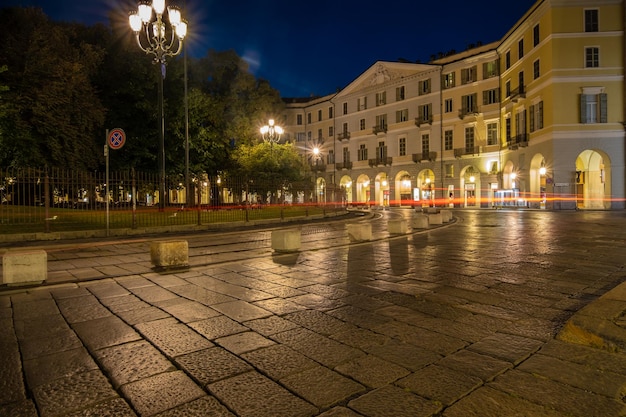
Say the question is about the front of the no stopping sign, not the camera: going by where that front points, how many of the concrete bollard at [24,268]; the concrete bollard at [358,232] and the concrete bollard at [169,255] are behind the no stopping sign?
0

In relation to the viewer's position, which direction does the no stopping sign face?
facing the viewer

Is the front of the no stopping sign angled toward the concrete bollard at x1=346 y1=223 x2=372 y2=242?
no

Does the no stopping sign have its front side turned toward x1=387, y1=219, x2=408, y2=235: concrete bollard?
no

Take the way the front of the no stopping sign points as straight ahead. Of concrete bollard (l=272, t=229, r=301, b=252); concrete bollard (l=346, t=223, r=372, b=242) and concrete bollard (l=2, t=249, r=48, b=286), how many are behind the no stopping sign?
0

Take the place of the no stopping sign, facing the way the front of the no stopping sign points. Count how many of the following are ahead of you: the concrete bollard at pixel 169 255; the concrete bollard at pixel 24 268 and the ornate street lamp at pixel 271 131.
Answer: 2

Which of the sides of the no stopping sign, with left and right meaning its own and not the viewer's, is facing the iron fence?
back

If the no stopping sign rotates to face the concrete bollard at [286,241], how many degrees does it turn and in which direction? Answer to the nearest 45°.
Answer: approximately 45° to its left

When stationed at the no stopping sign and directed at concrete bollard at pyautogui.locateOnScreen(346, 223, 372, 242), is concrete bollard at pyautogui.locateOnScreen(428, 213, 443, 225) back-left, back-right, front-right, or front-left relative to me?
front-left

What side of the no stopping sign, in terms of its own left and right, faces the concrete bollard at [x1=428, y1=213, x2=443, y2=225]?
left

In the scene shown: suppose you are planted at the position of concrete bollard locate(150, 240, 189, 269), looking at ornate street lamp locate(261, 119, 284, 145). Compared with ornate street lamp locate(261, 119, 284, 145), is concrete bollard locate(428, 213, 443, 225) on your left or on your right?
right

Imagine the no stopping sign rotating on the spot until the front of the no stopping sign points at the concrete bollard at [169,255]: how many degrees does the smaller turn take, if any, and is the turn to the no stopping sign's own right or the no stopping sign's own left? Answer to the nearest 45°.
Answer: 0° — it already faces it

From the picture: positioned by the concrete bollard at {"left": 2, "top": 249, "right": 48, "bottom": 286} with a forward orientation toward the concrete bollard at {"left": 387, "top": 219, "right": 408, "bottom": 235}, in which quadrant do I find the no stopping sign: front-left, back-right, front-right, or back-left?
front-left

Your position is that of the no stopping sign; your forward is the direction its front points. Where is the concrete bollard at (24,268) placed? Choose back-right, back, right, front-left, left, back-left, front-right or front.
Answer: front

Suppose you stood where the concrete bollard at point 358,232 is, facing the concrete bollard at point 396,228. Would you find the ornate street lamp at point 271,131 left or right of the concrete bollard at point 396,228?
left

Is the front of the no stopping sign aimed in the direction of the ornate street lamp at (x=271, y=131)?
no
